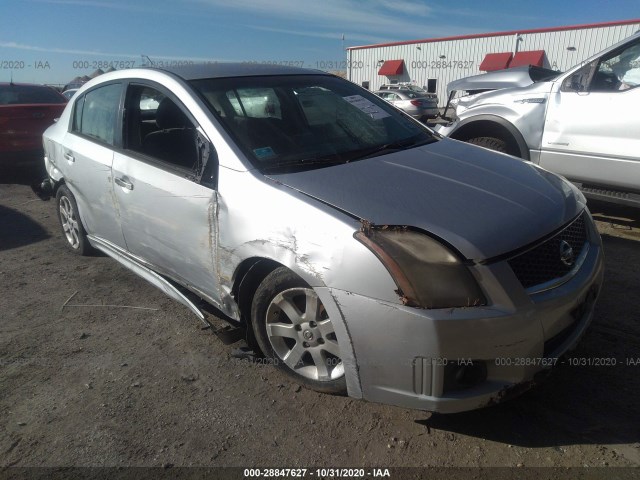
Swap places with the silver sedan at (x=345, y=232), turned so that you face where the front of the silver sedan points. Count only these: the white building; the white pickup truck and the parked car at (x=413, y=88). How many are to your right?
0

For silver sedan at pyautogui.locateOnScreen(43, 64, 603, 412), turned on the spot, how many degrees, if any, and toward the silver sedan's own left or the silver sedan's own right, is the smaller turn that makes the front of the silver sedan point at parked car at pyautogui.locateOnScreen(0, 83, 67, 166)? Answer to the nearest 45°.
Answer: approximately 180°

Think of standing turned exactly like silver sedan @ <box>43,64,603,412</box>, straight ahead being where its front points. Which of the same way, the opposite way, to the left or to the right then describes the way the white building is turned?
to the right

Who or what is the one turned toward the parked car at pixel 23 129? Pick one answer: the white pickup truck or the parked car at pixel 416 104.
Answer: the white pickup truck

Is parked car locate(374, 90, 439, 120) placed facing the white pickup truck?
no

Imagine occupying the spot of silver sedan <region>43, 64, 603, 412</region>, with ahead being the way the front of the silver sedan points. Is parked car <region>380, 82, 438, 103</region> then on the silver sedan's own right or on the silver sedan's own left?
on the silver sedan's own left

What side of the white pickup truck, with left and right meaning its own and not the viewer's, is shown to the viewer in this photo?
left

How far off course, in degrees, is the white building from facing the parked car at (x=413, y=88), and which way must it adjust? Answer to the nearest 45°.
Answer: approximately 45° to its left

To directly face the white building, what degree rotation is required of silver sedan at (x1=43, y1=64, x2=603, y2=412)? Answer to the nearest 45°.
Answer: approximately 135° to its left

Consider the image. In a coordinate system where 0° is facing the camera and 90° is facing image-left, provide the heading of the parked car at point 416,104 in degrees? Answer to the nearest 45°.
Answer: approximately 135°

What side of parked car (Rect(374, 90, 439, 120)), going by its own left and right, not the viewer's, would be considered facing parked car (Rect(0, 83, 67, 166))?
left

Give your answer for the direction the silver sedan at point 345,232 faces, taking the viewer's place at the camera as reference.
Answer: facing the viewer and to the right of the viewer

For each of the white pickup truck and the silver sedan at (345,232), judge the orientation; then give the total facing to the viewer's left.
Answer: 1

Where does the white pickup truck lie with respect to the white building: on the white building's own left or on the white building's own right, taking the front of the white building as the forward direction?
on the white building's own left

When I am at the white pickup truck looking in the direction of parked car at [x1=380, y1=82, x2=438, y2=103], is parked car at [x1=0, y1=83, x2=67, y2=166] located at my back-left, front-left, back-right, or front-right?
front-left

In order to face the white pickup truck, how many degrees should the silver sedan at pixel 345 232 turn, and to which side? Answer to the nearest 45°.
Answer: approximately 90° to its left
